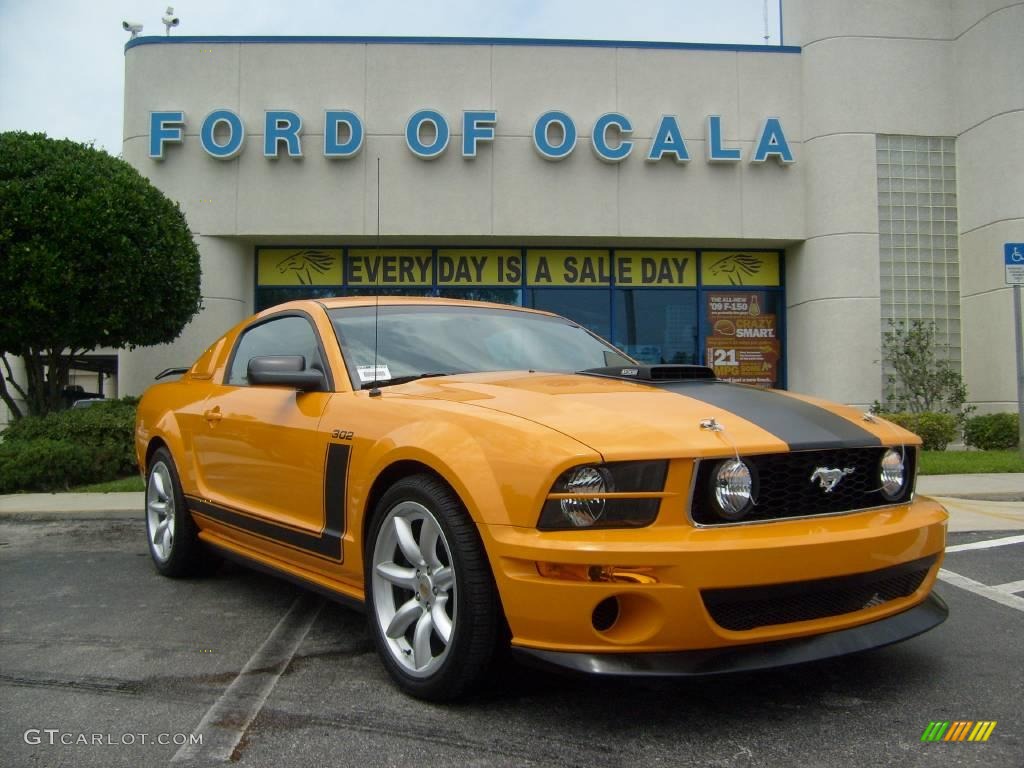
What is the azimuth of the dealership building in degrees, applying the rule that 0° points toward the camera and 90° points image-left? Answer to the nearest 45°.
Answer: approximately 0°

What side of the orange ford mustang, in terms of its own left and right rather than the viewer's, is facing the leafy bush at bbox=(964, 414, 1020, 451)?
left

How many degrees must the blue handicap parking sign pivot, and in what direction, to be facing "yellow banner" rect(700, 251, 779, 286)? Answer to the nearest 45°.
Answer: approximately 135° to its right

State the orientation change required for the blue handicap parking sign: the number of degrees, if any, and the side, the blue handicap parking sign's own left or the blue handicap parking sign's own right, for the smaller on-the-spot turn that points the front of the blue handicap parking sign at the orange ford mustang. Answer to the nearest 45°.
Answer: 0° — it already faces it

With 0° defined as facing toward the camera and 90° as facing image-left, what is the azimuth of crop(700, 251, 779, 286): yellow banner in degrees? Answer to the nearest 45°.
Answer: approximately 0°

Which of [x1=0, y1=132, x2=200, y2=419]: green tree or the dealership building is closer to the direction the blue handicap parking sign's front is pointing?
the green tree

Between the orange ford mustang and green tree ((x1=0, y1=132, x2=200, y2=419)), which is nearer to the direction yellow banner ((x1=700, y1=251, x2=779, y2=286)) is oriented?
the orange ford mustang

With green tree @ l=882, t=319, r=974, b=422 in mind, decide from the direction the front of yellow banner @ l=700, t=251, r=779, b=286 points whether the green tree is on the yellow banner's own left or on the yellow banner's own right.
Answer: on the yellow banner's own left

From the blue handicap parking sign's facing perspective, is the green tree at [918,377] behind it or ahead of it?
behind
